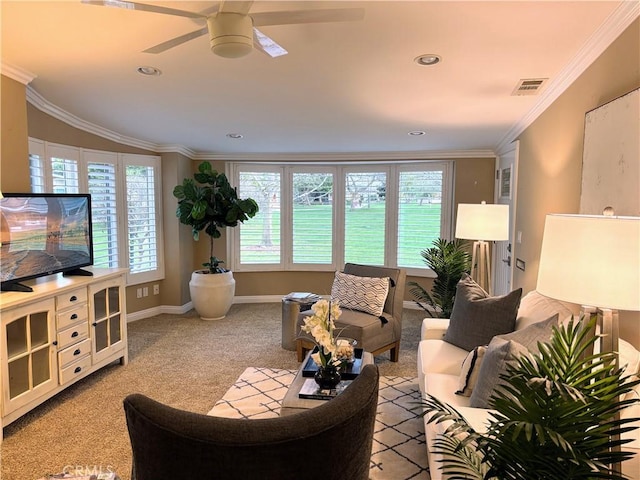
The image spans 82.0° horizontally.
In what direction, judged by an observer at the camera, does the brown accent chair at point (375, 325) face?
facing the viewer and to the left of the viewer

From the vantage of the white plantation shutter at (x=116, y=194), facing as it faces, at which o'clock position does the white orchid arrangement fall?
The white orchid arrangement is roughly at 1 o'clock from the white plantation shutter.

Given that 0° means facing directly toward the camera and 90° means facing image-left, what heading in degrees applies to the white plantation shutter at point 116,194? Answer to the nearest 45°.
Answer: approximately 315°

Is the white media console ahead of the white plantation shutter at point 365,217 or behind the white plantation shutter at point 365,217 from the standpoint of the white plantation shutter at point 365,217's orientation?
ahead

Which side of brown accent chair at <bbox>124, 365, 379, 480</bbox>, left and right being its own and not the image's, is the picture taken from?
back

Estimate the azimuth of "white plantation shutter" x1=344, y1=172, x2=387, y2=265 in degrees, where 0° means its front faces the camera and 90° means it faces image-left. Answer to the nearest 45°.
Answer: approximately 0°

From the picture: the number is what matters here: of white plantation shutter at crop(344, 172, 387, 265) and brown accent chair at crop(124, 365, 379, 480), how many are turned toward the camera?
1

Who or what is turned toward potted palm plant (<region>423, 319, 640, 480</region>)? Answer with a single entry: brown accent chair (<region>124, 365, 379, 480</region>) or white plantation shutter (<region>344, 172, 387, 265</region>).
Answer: the white plantation shutter

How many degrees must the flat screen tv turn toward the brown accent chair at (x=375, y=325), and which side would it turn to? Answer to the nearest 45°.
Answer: approximately 45° to its left

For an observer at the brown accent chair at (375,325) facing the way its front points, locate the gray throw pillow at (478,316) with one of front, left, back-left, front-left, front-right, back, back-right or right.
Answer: left

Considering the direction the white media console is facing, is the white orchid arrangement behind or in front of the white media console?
in front

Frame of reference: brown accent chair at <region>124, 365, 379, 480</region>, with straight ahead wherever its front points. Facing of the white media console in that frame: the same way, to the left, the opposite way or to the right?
to the right

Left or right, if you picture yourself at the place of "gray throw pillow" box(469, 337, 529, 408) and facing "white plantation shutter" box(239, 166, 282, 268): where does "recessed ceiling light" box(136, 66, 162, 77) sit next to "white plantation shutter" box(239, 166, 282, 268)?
left

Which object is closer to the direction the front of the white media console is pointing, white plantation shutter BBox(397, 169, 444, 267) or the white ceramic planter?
the white plantation shutter

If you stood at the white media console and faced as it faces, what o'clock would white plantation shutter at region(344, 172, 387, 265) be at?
The white plantation shutter is roughly at 10 o'clock from the white media console.

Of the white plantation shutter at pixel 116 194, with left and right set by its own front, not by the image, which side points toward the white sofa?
front
